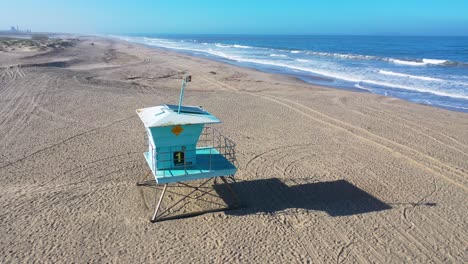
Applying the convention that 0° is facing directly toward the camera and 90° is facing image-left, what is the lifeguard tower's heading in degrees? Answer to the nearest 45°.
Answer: approximately 270°
